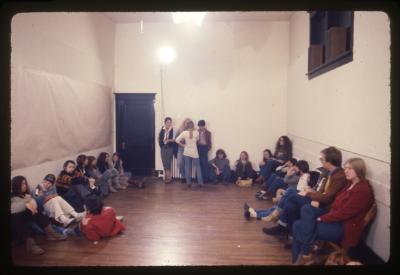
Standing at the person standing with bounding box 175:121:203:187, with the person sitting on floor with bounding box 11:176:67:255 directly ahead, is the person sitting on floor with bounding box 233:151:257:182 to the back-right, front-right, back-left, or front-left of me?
back-left

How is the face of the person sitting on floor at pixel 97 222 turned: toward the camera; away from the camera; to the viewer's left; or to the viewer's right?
away from the camera

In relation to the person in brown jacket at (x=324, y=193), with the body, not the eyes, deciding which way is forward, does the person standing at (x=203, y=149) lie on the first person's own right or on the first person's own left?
on the first person's own right

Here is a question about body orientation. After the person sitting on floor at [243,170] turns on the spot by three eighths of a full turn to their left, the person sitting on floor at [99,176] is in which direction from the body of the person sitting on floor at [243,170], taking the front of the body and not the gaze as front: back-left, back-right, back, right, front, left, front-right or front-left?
back

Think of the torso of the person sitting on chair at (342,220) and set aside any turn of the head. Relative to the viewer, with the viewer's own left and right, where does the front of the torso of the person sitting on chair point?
facing to the left of the viewer

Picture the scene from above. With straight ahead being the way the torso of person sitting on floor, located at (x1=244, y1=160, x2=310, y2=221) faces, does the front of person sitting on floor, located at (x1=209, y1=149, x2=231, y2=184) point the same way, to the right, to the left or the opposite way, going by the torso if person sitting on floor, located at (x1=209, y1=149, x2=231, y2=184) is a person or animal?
to the left
